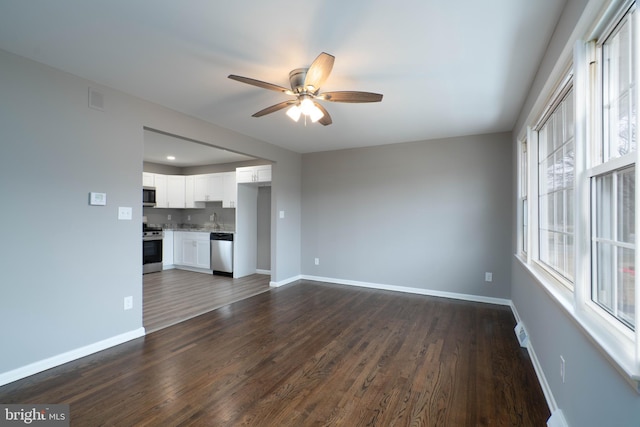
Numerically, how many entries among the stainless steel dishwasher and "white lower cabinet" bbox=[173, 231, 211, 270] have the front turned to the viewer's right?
0

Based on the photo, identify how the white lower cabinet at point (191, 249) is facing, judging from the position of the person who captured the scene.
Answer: facing the viewer and to the left of the viewer

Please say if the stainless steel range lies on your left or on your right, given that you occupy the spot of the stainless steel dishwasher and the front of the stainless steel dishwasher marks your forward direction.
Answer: on your right

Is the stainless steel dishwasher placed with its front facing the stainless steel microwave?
no

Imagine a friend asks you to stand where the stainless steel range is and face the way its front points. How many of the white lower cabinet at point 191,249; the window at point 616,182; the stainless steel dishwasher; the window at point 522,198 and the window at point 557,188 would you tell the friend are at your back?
0

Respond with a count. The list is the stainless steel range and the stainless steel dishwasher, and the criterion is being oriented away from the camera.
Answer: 0

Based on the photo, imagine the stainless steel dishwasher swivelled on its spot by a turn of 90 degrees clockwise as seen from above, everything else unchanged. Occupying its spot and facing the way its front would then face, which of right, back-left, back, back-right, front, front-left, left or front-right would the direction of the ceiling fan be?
back-left

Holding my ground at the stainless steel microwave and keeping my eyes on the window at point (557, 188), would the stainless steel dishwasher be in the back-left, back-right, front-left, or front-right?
front-left

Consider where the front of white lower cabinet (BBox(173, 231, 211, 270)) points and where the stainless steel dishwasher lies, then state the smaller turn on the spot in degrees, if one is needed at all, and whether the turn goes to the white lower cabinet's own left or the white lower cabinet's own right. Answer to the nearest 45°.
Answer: approximately 90° to the white lower cabinet's own left

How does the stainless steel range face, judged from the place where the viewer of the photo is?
facing the viewer and to the right of the viewer

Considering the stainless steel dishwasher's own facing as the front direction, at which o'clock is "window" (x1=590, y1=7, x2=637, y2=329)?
The window is roughly at 10 o'clock from the stainless steel dishwasher.

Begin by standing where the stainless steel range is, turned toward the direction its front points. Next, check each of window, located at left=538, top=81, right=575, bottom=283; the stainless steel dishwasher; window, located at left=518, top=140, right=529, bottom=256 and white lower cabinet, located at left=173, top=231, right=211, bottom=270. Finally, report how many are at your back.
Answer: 0

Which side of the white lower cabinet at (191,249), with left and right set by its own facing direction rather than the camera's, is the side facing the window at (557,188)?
left

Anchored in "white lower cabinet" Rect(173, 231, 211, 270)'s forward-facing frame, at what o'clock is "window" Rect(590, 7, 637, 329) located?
The window is roughly at 10 o'clock from the white lower cabinet.

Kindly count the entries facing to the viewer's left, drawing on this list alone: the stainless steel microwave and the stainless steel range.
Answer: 0

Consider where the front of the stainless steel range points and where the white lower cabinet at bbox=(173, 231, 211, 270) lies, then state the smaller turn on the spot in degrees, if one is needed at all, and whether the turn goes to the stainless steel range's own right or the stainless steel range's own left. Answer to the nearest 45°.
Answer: approximately 45° to the stainless steel range's own left

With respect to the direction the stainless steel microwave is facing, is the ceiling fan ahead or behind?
ahead
